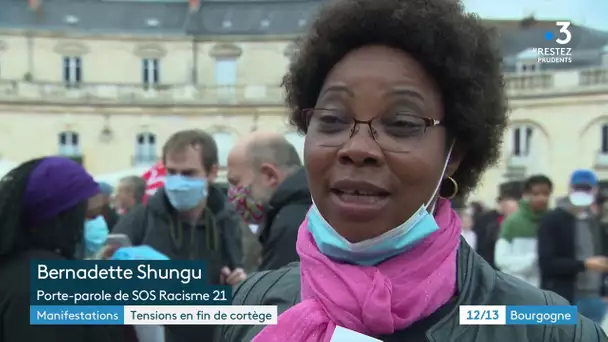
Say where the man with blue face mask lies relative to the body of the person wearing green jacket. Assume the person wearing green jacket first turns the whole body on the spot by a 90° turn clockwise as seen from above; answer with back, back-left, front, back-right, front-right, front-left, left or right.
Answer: front

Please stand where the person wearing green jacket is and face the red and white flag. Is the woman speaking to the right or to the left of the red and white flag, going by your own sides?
left

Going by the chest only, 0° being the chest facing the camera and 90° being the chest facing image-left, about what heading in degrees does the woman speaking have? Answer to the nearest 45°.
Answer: approximately 45°

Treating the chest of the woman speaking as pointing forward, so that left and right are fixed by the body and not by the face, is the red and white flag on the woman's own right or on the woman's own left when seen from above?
on the woman's own right

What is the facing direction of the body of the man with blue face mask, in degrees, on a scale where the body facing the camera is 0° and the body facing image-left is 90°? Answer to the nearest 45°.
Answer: approximately 0°

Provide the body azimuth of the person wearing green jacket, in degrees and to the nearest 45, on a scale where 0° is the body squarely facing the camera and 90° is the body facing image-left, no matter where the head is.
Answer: approximately 315°

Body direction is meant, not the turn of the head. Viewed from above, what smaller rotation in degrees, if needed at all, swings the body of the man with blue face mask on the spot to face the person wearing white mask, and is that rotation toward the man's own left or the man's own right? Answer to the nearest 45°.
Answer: approximately 90° to the man's own left
